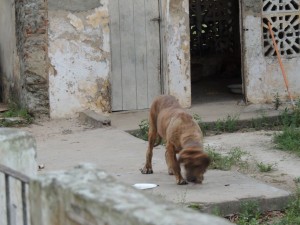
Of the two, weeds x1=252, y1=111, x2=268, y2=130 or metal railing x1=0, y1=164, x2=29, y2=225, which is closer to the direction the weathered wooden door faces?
the metal railing

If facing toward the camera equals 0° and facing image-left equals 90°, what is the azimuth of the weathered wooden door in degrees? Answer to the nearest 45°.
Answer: approximately 0°

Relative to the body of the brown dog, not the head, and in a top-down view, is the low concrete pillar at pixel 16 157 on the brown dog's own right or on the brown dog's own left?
on the brown dog's own right

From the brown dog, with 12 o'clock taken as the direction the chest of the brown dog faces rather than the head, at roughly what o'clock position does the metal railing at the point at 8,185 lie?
The metal railing is roughly at 2 o'clock from the brown dog.

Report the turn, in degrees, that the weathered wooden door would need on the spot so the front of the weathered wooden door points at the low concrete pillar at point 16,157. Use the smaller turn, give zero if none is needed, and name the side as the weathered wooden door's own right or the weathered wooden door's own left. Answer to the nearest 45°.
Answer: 0° — it already faces it

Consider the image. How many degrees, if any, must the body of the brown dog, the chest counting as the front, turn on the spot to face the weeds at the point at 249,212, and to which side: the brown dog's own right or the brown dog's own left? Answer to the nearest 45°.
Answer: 0° — it already faces it

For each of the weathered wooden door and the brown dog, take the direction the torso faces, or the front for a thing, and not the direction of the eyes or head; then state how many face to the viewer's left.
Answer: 0

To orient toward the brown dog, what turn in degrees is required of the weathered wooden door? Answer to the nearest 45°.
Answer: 0° — it already faces it

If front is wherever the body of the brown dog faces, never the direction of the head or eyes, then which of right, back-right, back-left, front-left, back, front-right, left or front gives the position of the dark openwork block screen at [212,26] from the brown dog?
back-left

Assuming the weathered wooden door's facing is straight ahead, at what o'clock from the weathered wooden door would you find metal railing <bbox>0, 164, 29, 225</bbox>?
The metal railing is roughly at 12 o'clock from the weathered wooden door.

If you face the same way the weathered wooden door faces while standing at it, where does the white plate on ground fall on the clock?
The white plate on ground is roughly at 12 o'clock from the weathered wooden door.
